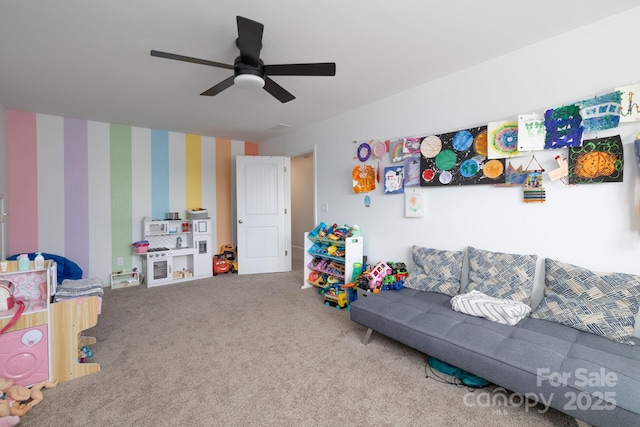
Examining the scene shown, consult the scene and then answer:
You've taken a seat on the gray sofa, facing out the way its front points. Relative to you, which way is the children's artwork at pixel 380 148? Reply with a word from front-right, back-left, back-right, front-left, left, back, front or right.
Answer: right

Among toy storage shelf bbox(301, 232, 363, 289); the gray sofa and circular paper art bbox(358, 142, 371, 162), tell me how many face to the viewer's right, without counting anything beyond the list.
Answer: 0

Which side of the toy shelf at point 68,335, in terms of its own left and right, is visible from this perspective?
right

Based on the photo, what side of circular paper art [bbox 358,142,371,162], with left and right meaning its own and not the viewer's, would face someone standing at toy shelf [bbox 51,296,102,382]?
front

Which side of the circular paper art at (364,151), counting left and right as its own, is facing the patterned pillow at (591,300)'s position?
left

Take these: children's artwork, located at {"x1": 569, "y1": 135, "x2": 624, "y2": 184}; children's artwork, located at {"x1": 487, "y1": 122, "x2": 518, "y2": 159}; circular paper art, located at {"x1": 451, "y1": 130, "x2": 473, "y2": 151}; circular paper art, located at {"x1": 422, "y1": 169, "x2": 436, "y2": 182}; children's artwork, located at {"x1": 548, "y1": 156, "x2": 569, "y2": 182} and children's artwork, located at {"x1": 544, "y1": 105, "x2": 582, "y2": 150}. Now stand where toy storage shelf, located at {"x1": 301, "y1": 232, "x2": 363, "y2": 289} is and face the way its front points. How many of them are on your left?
6

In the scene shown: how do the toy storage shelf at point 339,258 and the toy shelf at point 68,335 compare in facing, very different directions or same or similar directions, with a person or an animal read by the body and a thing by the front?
very different directions

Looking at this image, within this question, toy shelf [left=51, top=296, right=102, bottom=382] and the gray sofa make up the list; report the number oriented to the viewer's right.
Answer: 1

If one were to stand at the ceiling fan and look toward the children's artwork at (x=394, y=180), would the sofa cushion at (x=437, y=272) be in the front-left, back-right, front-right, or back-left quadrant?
front-right

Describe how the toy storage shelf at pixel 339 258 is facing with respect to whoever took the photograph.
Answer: facing the viewer and to the left of the viewer
